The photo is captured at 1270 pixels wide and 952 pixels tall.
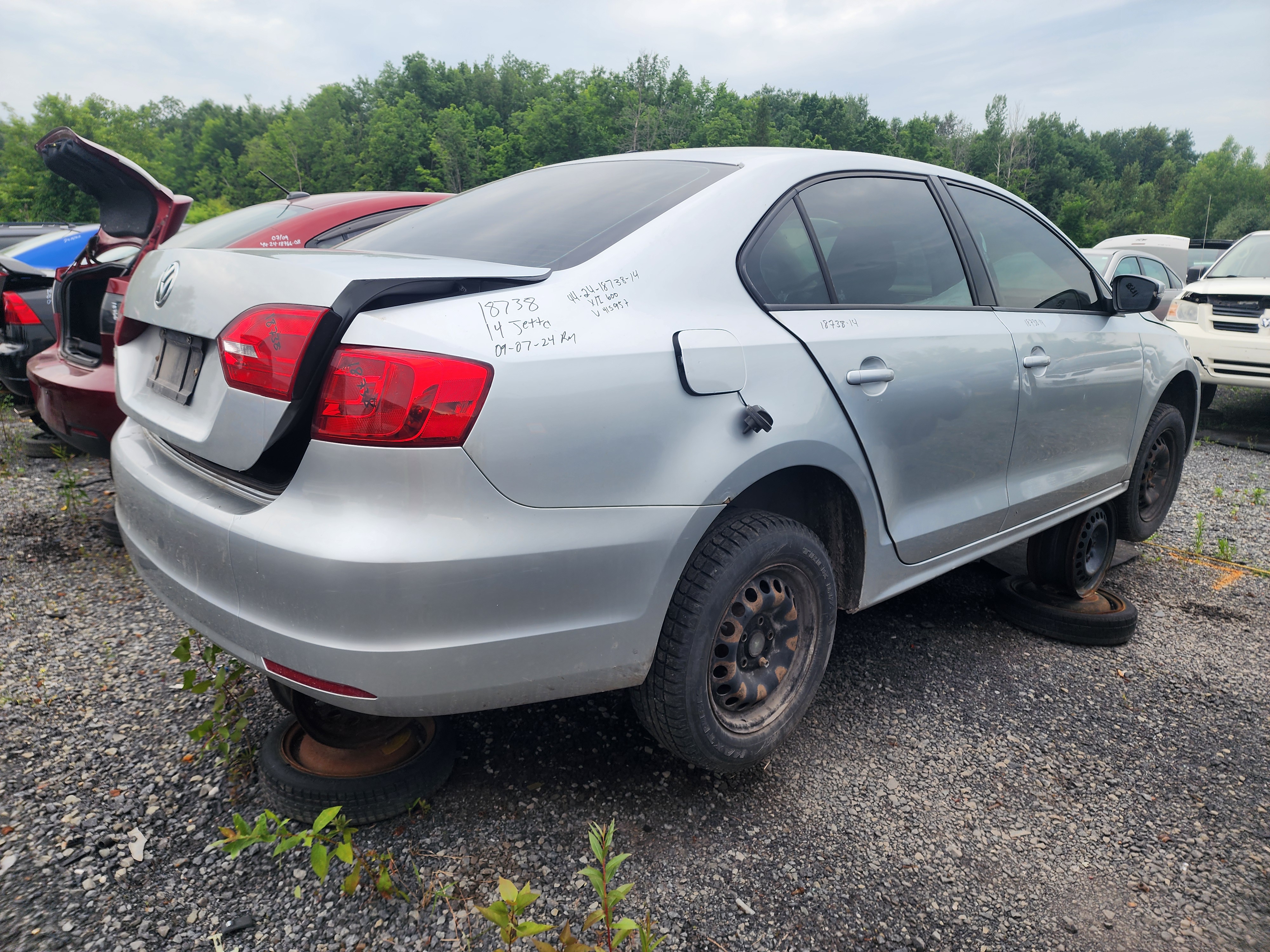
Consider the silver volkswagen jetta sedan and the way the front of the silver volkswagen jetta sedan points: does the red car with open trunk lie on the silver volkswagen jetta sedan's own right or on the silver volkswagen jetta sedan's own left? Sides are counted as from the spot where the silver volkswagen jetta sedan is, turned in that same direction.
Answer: on the silver volkswagen jetta sedan's own left

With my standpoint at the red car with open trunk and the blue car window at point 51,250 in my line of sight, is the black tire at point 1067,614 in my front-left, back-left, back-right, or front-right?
back-right

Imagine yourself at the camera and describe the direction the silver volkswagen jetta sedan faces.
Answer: facing away from the viewer and to the right of the viewer

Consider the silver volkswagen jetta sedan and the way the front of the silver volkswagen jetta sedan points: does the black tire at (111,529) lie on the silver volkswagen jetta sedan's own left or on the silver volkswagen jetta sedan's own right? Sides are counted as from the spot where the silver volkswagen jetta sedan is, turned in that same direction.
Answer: on the silver volkswagen jetta sedan's own left

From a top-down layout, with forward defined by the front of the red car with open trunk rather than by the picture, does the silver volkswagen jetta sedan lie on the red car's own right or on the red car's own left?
on the red car's own right

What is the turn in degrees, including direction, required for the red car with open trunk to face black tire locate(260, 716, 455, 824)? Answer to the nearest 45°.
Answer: approximately 135° to its right

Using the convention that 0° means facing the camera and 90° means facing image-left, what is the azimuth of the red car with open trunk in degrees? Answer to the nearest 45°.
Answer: approximately 225°

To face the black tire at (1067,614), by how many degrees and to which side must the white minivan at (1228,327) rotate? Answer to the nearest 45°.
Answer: approximately 45° to its left

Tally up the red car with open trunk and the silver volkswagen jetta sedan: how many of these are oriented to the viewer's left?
0

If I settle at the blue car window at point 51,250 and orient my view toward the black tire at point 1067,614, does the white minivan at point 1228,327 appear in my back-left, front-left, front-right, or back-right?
front-left

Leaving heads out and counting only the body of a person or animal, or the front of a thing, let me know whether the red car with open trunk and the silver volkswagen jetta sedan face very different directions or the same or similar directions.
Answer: same or similar directions

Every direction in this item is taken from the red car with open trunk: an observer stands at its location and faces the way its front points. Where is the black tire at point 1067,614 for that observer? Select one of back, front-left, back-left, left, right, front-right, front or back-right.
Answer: right
